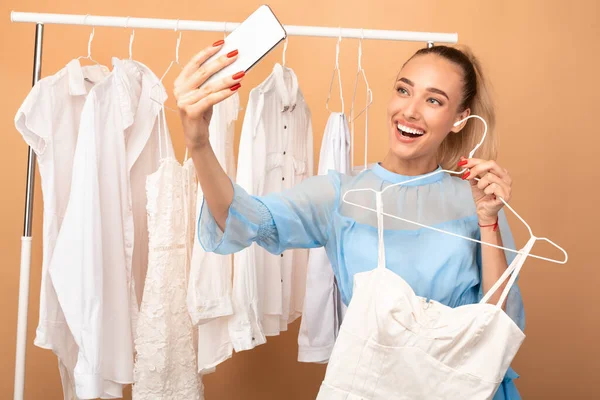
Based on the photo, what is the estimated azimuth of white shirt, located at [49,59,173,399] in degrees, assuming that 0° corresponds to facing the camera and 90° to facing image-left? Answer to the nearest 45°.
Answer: approximately 315°

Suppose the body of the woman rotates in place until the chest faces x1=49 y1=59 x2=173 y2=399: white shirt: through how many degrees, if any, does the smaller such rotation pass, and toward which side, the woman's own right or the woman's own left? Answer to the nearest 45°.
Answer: approximately 90° to the woman's own right

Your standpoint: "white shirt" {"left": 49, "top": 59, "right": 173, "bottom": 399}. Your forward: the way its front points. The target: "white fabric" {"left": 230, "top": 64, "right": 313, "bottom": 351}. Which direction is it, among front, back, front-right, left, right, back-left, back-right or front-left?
front-left

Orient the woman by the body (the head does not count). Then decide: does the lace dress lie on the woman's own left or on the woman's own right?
on the woman's own right

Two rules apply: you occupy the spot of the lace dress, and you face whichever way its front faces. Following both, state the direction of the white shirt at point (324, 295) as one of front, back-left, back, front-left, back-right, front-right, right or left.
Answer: front-left

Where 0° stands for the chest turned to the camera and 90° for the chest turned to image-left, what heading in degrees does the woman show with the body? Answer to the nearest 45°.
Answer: approximately 0°
